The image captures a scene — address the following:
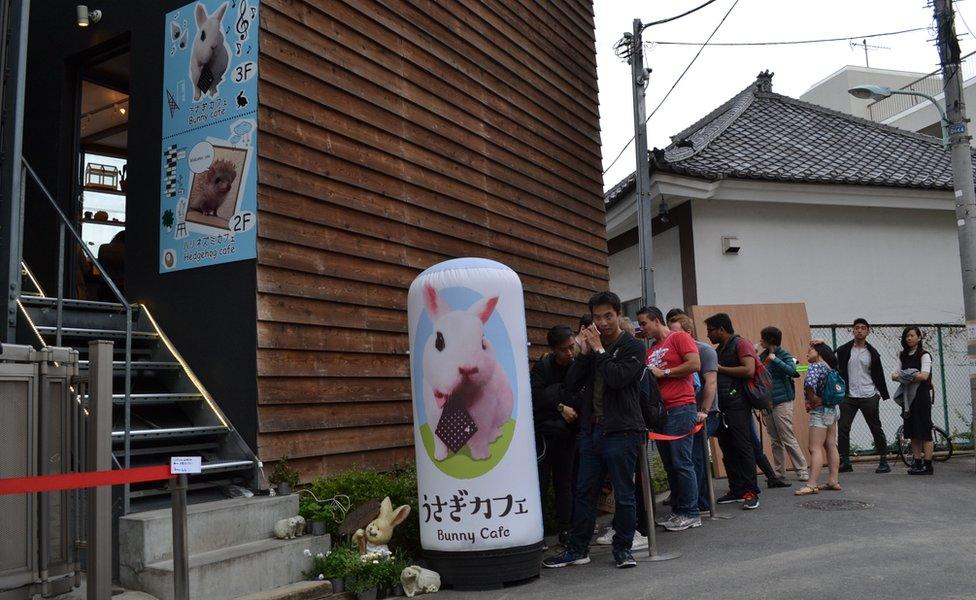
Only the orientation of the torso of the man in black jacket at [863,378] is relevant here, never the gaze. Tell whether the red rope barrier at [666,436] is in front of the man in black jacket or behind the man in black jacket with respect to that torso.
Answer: in front

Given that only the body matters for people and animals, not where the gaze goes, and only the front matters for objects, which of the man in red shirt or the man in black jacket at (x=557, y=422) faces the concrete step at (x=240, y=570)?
the man in red shirt

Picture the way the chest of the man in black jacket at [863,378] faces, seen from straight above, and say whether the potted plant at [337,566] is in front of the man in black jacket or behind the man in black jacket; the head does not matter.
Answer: in front

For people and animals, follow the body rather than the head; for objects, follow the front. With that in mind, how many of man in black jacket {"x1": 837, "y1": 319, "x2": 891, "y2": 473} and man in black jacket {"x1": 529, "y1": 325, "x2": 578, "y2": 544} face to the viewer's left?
0

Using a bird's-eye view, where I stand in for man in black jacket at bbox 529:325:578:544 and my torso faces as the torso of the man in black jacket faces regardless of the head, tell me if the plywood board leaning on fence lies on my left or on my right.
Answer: on my left

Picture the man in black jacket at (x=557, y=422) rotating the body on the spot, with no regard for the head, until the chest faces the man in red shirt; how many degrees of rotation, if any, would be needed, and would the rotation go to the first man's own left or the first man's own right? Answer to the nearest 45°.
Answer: approximately 45° to the first man's own left

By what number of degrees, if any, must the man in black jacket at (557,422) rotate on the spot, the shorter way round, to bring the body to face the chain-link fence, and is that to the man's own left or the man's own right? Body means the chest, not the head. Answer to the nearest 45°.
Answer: approximately 90° to the man's own left

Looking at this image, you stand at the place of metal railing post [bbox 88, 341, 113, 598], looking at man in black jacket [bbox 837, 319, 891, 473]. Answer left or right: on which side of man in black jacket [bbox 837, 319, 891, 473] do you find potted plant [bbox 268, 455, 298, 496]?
left

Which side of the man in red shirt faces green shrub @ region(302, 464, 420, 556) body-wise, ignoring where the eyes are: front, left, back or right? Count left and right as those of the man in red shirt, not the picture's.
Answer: front

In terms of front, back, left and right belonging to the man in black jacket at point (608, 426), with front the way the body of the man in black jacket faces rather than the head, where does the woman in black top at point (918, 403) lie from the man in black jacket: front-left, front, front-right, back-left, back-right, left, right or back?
back

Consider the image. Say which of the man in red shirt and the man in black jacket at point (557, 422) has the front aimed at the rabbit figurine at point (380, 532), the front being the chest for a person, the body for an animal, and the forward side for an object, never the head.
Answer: the man in red shirt

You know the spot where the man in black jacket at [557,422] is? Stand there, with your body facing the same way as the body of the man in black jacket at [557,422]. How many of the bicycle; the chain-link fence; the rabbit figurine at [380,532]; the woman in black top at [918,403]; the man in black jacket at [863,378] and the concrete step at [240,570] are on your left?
4

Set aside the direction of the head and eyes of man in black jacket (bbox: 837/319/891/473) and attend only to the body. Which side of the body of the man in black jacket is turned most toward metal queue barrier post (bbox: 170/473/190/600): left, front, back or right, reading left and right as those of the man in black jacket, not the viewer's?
front

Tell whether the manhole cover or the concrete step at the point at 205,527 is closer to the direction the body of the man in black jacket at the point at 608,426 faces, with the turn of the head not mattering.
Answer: the concrete step
